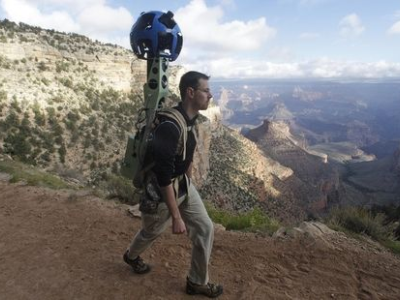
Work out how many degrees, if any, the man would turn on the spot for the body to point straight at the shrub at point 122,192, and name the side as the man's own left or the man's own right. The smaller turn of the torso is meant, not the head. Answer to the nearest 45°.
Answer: approximately 90° to the man's own left

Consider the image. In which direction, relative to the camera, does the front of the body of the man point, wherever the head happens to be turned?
to the viewer's right

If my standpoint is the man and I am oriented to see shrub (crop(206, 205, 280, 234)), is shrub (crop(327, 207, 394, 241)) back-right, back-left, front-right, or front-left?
front-right

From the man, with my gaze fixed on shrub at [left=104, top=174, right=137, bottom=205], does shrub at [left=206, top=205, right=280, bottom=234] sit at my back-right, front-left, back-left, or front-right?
front-right

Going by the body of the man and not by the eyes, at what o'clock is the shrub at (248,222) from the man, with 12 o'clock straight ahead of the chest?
The shrub is roughly at 10 o'clock from the man.

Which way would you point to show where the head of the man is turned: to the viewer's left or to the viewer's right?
to the viewer's right

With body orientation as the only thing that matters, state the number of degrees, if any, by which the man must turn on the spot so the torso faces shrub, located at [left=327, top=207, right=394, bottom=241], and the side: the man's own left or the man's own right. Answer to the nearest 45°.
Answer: approximately 45° to the man's own left

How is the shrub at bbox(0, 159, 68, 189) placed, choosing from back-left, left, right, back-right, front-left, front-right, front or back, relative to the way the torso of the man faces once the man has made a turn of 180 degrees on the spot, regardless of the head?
front-right
